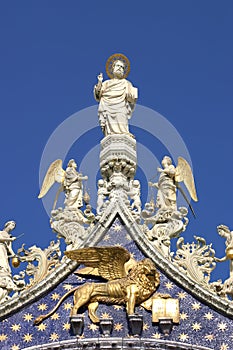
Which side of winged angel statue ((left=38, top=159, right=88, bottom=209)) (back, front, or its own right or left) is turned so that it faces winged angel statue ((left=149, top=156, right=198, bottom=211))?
front

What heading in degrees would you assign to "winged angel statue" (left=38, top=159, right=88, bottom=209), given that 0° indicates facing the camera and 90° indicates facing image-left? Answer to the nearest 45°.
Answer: approximately 270°

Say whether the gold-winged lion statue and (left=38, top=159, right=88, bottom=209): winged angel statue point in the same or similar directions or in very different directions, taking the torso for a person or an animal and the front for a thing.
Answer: same or similar directions

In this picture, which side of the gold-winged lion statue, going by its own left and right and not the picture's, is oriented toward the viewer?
right

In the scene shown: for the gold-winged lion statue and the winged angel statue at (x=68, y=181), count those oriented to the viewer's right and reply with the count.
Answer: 2
